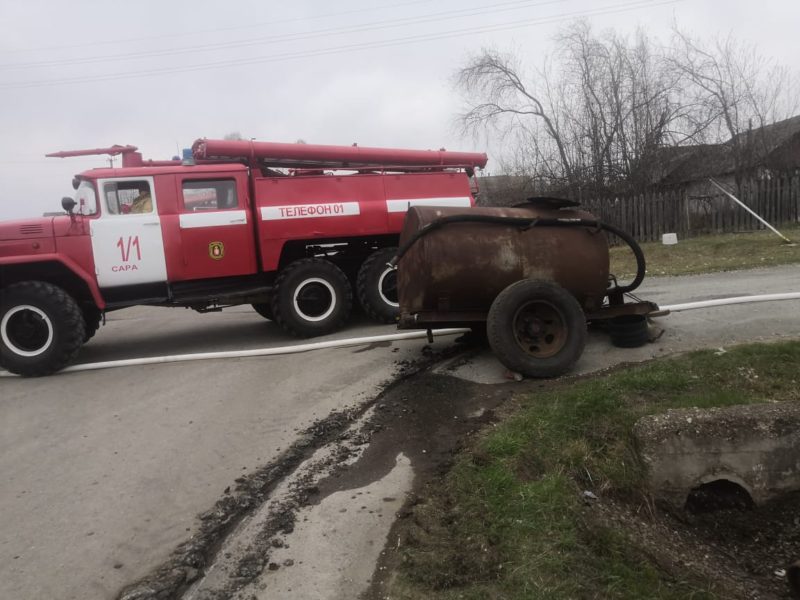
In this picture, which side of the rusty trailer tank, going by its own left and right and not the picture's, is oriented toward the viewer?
right

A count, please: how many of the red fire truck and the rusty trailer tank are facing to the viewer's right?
1

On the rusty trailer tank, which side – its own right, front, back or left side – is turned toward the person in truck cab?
back

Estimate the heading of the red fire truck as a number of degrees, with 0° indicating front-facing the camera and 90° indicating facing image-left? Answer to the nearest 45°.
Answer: approximately 90°

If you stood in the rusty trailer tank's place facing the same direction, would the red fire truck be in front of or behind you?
behind

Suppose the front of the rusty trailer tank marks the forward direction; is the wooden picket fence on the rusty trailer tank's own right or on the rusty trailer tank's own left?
on the rusty trailer tank's own left

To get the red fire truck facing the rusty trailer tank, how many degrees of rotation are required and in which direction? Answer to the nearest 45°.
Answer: approximately 135° to its left

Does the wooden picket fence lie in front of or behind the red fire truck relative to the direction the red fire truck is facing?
behind
